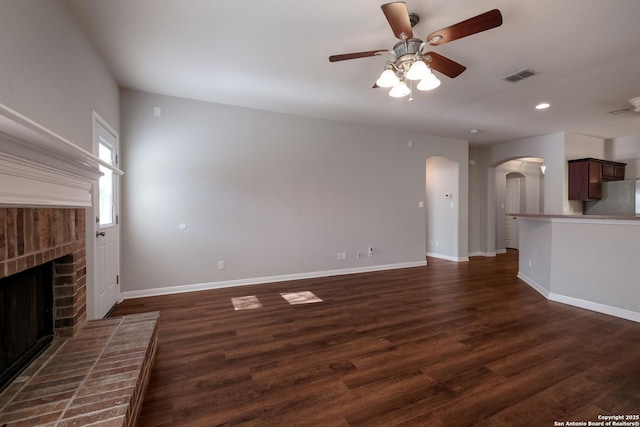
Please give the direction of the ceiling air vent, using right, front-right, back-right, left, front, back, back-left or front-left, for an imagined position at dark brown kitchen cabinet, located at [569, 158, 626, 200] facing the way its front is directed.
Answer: front-right

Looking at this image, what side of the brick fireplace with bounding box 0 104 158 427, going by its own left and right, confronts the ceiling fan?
front

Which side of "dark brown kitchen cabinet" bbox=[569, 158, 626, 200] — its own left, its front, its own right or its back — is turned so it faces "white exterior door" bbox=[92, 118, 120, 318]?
right

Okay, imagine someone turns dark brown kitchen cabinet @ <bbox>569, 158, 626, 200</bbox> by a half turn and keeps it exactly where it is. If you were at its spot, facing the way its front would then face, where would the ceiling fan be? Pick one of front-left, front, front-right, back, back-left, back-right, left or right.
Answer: back-left

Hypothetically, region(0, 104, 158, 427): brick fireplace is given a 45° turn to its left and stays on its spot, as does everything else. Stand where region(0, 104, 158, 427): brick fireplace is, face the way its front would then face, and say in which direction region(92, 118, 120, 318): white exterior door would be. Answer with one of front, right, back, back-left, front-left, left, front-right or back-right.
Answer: front-left

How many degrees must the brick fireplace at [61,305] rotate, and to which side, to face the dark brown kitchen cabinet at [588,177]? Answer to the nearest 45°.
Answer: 0° — it already faces it

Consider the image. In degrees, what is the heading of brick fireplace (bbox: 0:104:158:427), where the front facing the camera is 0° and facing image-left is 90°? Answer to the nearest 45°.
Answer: approximately 270°

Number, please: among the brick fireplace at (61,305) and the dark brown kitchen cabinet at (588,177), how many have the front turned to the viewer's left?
0
